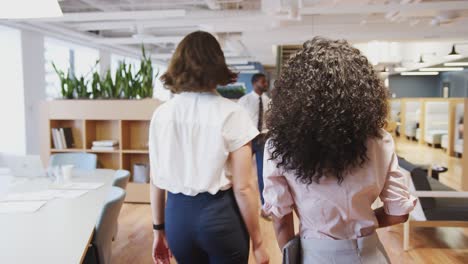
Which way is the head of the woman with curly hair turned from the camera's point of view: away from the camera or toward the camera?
away from the camera

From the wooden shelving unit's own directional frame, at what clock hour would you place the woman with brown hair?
The woman with brown hair is roughly at 12 o'clock from the wooden shelving unit.

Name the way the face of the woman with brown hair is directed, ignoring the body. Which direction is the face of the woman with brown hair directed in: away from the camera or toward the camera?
away from the camera

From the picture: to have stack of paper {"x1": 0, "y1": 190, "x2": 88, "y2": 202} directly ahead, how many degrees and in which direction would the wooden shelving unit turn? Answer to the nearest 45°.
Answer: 0° — it already faces it

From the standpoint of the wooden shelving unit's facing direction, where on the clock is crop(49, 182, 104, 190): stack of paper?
The stack of paper is roughly at 12 o'clock from the wooden shelving unit.

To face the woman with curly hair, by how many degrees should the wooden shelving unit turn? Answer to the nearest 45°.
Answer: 0° — it already faces them

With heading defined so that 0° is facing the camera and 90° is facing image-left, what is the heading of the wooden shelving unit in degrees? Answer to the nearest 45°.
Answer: approximately 0°

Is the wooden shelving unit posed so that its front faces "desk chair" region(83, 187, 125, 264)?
yes

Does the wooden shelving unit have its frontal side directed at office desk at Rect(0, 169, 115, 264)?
yes
